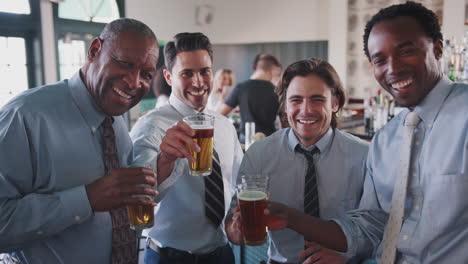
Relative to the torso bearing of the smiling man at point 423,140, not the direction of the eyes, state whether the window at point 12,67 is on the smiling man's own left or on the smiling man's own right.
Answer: on the smiling man's own right

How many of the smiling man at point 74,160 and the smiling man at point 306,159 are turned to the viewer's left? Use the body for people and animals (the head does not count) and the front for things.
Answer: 0

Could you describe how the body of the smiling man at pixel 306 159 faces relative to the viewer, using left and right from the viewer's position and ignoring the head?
facing the viewer

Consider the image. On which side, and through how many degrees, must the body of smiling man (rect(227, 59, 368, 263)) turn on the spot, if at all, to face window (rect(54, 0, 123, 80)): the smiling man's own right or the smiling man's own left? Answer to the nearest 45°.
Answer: approximately 135° to the smiling man's own right

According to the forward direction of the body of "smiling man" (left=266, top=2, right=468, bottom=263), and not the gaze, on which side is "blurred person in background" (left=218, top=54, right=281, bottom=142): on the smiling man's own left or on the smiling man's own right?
on the smiling man's own right

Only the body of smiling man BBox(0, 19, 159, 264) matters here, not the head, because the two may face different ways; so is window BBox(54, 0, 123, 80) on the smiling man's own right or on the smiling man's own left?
on the smiling man's own left

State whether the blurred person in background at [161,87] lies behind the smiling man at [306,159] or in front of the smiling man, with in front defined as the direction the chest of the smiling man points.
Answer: behind

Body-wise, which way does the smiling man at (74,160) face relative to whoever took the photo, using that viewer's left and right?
facing the viewer and to the right of the viewer

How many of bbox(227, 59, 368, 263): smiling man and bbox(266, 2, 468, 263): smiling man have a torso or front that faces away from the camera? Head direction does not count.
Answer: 0

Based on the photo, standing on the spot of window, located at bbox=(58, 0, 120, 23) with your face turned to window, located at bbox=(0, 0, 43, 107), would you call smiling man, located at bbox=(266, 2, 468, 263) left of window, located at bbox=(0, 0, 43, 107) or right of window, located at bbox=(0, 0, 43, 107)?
left
